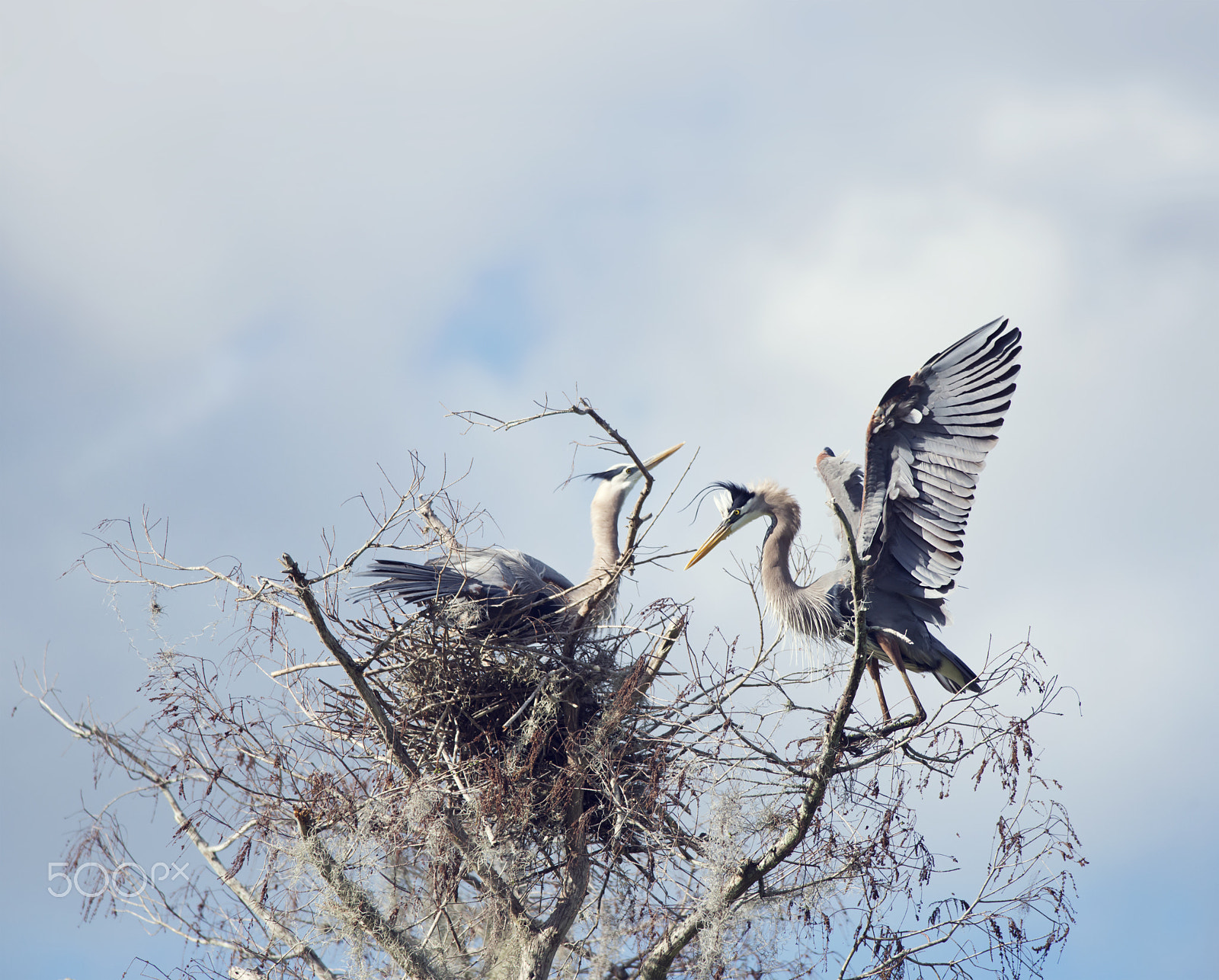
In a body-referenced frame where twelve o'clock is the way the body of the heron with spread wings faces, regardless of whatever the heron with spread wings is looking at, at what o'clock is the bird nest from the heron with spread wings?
The bird nest is roughly at 1 o'clock from the heron with spread wings.

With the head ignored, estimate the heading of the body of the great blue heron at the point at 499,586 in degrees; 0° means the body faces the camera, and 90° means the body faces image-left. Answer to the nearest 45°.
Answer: approximately 270°

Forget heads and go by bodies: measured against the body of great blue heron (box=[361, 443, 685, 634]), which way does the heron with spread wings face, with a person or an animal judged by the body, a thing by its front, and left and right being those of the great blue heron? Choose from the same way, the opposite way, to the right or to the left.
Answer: the opposite way

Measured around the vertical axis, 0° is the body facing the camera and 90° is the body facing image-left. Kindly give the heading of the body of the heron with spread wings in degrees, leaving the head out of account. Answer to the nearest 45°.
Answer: approximately 90°

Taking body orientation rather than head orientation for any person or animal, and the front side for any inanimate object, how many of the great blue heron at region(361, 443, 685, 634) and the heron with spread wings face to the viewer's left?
1

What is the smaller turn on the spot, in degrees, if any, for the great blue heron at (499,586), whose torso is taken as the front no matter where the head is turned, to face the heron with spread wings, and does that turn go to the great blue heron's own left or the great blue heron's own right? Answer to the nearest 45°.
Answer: approximately 45° to the great blue heron's own right

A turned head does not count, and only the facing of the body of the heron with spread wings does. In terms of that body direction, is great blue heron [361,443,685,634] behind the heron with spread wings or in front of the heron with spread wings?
in front
